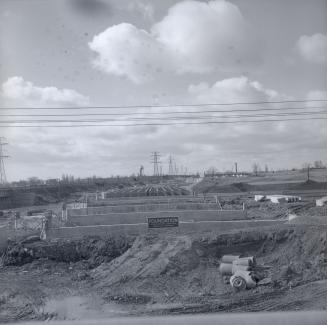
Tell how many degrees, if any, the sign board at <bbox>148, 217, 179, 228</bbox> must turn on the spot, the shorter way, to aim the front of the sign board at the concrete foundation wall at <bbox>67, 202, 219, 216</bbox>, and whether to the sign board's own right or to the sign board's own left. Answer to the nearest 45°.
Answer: approximately 180°

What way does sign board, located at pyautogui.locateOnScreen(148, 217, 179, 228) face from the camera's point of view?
toward the camera

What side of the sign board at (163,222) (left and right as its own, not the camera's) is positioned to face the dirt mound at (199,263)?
front

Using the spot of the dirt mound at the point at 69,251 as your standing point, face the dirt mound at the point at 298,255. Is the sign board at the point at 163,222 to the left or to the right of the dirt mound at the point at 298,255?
left

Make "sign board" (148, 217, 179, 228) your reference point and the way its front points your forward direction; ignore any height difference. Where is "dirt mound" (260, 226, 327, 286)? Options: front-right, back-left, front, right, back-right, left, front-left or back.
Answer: front-left

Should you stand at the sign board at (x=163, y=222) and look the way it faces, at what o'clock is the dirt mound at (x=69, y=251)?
The dirt mound is roughly at 2 o'clock from the sign board.

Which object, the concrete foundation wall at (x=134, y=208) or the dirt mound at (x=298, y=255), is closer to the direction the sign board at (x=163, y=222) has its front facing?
the dirt mound

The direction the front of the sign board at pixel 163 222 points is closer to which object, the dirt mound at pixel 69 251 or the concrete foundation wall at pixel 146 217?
the dirt mound

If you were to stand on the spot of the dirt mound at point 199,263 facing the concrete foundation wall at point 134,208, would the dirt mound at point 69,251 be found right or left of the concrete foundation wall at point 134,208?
left
